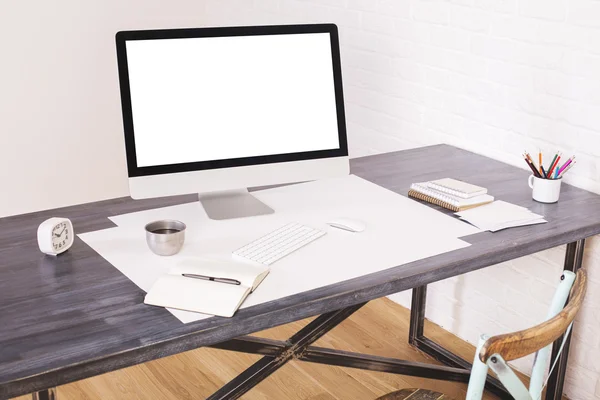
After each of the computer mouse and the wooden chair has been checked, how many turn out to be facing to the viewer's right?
0

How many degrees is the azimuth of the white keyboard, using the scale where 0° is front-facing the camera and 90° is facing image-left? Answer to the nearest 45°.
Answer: approximately 315°

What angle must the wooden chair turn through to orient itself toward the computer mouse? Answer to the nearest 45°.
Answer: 0° — it already faces it

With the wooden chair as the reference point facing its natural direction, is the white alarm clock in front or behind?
in front

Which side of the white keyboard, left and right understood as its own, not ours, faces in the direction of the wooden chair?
front

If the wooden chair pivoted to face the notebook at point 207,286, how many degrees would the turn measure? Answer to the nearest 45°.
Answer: approximately 45° to its left

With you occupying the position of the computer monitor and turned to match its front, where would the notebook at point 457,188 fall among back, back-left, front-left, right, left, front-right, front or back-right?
front-left

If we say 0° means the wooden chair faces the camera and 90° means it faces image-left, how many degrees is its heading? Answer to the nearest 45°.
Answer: approximately 135°

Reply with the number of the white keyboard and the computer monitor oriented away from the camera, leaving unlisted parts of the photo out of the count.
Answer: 0

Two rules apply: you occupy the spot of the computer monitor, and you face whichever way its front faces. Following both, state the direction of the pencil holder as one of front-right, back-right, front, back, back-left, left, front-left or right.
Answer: front-left

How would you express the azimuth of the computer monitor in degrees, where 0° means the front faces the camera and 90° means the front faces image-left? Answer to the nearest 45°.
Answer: approximately 315°

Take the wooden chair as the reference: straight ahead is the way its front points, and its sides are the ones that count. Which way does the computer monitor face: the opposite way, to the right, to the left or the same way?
the opposite way

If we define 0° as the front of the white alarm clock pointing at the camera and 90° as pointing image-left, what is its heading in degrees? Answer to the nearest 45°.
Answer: approximately 315°
